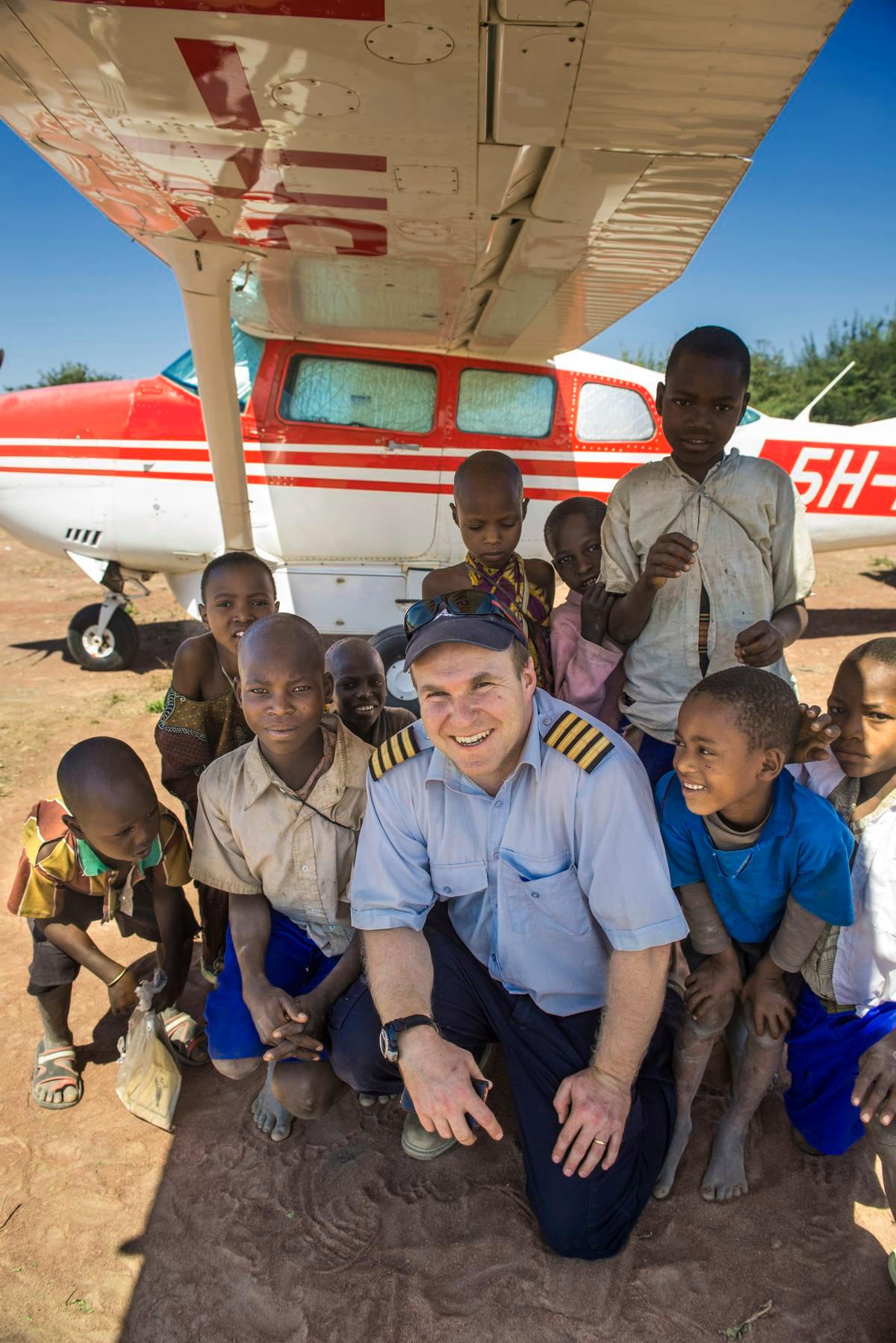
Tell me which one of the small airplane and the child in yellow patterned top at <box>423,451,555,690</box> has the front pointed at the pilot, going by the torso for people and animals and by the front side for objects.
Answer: the child in yellow patterned top

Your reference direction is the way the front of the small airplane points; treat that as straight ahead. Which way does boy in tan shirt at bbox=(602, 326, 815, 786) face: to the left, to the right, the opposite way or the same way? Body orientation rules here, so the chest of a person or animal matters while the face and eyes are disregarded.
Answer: to the left

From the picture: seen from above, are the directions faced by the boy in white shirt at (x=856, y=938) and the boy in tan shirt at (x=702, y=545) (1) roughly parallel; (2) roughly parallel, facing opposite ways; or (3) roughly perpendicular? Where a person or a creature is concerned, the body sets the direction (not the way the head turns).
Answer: roughly parallel

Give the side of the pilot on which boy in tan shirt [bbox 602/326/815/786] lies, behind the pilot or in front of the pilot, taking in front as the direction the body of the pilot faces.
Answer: behind

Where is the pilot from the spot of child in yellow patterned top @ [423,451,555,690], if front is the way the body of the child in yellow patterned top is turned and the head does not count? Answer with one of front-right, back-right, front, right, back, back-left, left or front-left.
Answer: front

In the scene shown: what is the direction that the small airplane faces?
to the viewer's left

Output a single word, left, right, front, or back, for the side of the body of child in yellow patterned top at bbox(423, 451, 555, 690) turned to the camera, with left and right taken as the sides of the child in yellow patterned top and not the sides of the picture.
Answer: front

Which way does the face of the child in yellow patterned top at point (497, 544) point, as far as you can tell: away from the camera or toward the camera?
toward the camera

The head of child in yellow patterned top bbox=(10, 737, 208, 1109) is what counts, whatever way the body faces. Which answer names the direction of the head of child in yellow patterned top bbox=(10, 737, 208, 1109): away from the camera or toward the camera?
toward the camera

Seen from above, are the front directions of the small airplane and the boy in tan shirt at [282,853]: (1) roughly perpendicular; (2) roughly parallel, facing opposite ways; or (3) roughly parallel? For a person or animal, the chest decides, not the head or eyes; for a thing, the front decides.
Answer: roughly perpendicular

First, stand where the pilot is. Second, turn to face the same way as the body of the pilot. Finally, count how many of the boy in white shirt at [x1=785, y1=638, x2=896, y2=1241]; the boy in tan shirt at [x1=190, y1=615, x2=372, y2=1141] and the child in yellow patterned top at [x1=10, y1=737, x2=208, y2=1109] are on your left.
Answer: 1

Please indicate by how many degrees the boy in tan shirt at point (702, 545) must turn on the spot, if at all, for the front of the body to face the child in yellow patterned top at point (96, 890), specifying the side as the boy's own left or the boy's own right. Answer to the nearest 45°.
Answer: approximately 45° to the boy's own right

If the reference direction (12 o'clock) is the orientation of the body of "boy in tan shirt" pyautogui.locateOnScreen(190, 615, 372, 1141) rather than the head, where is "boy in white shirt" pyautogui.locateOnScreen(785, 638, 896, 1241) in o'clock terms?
The boy in white shirt is roughly at 10 o'clock from the boy in tan shirt.

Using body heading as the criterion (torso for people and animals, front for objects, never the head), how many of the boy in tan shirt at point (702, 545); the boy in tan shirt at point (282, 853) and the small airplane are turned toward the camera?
2

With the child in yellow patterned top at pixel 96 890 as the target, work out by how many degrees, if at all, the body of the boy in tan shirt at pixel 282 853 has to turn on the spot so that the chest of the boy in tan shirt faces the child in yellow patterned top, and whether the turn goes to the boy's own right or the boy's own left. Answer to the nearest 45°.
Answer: approximately 90° to the boy's own right

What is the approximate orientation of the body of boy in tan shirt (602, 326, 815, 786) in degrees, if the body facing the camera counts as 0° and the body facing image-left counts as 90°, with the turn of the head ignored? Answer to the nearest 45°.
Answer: approximately 0°

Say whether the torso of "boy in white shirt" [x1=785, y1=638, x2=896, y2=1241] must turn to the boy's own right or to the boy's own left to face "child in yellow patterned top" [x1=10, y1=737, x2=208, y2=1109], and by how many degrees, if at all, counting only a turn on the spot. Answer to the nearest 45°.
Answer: approximately 90° to the boy's own right

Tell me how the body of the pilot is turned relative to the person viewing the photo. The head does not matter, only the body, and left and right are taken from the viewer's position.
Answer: facing the viewer

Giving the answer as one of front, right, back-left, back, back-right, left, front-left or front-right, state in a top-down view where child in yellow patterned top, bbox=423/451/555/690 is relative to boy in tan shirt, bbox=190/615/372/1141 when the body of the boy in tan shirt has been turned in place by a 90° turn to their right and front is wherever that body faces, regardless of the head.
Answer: back-right

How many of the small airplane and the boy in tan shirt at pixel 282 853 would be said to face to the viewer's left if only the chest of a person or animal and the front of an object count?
1
